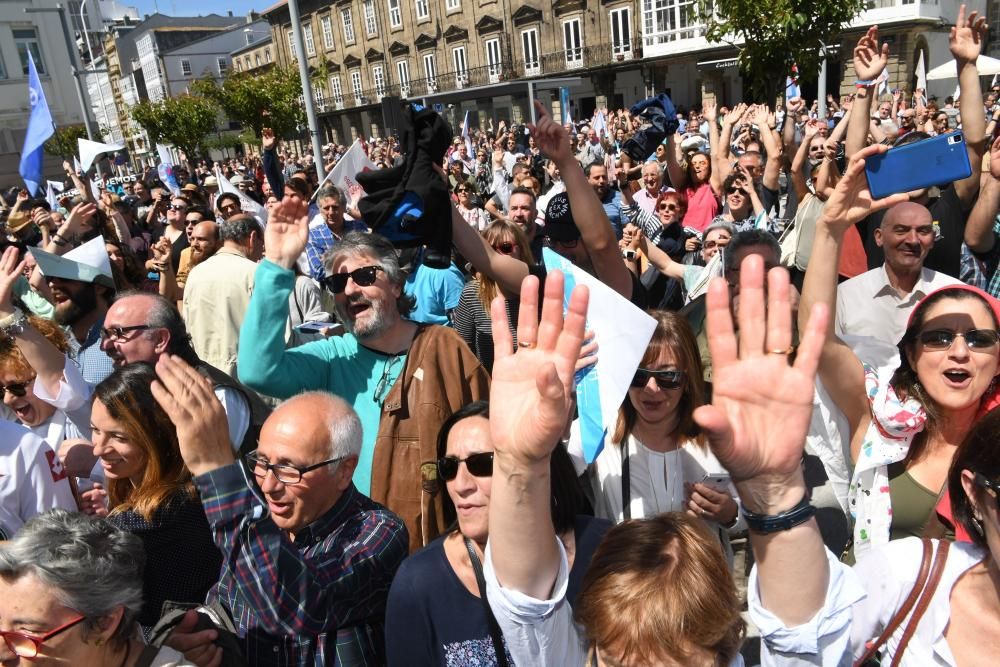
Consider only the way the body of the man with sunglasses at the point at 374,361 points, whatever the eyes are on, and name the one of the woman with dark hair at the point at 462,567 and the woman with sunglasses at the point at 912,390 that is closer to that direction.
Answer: the woman with dark hair

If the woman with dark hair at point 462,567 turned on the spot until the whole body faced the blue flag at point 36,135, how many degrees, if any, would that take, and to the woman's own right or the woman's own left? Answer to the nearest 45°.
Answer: approximately 135° to the woman's own right

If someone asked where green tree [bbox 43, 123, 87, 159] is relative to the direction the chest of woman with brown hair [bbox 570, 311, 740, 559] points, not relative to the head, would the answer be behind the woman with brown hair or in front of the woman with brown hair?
behind

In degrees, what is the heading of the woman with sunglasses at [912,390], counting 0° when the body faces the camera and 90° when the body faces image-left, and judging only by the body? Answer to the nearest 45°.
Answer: approximately 0°

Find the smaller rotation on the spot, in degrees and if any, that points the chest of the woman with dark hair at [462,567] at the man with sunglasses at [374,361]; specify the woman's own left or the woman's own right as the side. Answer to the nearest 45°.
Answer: approximately 180°

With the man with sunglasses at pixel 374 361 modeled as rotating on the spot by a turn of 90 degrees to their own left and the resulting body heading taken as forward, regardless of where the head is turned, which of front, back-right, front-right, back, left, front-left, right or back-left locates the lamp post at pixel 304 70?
back-left

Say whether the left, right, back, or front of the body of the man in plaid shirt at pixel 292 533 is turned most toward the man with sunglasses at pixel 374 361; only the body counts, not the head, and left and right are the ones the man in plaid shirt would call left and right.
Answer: back

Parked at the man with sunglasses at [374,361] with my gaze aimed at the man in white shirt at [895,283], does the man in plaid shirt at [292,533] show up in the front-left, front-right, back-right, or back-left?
back-right

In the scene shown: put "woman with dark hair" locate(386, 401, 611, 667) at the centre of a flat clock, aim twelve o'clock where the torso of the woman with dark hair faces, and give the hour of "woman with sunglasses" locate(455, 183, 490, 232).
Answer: The woman with sunglasses is roughly at 6 o'clock from the woman with dark hair.

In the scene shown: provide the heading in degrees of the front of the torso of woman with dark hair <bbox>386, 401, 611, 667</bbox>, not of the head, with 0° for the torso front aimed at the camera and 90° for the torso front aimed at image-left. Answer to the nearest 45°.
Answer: approximately 0°

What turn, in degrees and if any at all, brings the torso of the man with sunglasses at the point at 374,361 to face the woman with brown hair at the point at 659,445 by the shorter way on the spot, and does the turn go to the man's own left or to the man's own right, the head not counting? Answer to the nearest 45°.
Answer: approximately 90° to the man's own left

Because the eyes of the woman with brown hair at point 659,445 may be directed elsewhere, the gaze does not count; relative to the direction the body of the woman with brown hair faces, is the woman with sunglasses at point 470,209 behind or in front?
behind

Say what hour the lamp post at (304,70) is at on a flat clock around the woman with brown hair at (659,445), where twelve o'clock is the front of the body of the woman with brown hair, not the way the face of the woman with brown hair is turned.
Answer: The lamp post is roughly at 5 o'clock from the woman with brown hair.

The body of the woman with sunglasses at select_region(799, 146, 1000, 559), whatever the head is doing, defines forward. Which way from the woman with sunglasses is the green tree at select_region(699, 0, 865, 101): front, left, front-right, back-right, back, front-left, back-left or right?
back
